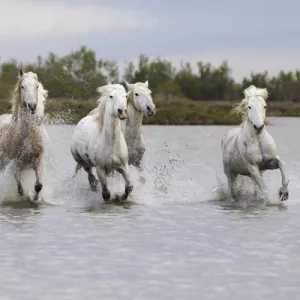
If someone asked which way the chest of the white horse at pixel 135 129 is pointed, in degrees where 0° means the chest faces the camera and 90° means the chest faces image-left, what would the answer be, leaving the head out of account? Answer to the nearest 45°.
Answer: approximately 315°

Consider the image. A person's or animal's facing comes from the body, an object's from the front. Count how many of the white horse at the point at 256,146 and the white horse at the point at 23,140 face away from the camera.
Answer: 0

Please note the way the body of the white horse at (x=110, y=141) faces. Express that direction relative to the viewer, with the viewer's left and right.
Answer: facing the viewer and to the right of the viewer

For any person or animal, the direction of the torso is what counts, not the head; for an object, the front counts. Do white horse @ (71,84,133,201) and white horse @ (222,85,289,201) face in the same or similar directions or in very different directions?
same or similar directions

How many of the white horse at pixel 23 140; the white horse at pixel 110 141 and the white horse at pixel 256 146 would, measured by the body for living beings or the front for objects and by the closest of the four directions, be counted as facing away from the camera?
0

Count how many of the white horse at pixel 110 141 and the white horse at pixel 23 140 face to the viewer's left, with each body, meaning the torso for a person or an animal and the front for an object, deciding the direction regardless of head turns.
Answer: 0

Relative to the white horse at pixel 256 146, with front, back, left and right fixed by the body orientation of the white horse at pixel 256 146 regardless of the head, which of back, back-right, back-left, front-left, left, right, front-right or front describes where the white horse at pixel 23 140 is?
back-right

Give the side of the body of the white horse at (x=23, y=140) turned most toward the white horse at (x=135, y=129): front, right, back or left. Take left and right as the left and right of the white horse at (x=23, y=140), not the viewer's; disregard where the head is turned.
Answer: left

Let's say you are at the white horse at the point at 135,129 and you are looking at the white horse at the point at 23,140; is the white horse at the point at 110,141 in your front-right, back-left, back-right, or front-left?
front-left

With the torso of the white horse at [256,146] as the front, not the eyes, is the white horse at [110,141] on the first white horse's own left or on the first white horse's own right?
on the first white horse's own right

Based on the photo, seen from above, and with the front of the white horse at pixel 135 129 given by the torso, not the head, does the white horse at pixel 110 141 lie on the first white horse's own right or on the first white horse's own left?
on the first white horse's own right

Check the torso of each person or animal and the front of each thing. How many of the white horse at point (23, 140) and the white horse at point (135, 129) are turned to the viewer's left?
0
